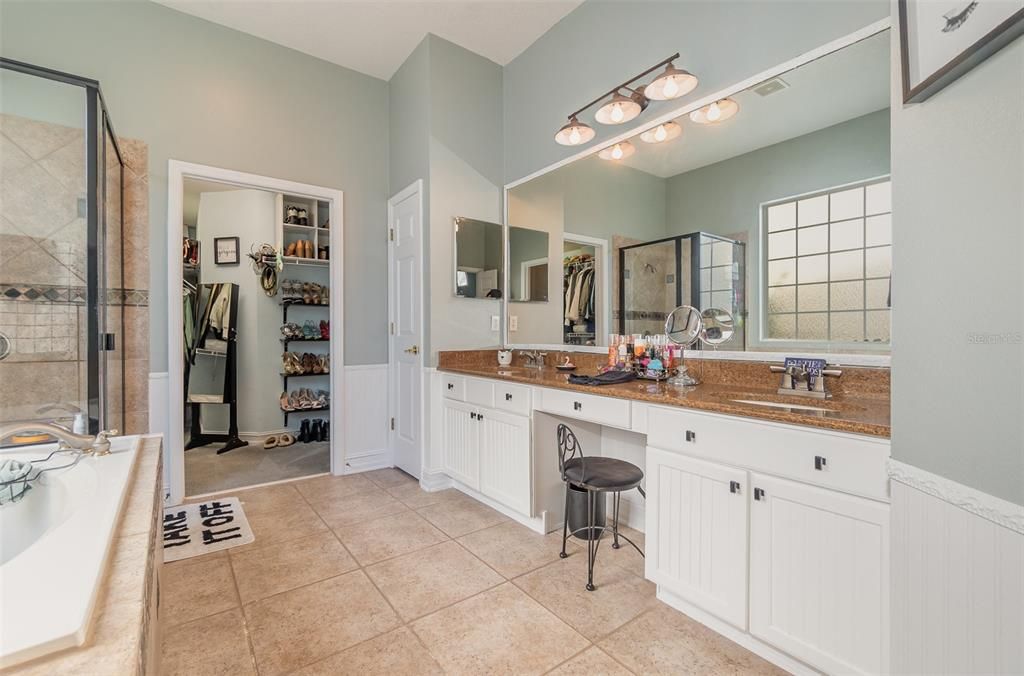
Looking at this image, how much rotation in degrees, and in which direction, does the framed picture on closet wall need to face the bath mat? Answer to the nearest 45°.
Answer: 0° — it already faces it

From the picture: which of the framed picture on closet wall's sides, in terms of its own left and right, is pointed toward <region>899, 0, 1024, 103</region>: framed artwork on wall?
front

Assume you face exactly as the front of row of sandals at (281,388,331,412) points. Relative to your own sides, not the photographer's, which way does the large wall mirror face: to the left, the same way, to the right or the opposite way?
to the right

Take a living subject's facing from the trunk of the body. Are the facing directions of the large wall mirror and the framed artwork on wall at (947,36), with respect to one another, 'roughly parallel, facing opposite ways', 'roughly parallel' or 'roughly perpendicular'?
roughly parallel

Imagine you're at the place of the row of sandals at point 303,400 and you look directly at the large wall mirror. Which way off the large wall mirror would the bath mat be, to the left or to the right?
right

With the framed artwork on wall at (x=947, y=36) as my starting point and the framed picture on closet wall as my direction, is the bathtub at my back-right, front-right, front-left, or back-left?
front-left

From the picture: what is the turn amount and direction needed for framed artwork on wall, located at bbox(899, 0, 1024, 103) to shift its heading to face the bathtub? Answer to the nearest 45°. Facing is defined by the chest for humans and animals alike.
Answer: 0° — it already faces it

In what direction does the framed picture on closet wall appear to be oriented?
toward the camera

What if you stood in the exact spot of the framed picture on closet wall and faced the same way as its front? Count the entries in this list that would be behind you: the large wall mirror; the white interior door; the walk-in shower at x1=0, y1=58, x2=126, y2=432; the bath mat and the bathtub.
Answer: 0

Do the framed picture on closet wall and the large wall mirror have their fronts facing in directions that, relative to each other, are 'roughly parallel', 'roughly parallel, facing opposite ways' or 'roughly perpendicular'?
roughly perpendicular

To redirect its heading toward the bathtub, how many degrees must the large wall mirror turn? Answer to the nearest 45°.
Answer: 0° — it already faces it

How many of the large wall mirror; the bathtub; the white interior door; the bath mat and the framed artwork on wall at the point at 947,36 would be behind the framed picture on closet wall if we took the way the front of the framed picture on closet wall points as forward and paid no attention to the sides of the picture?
0

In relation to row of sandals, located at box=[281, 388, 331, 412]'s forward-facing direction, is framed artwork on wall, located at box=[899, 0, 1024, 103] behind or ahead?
ahead

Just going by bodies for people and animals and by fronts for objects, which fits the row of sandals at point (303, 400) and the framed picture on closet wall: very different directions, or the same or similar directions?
same or similar directions

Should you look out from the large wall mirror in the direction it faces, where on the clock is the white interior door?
The white interior door is roughly at 2 o'clock from the large wall mirror.

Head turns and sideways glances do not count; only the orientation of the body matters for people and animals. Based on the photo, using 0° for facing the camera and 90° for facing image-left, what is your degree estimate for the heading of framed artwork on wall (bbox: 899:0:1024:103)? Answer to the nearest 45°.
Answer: approximately 45°

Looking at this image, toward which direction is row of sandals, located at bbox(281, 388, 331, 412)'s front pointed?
toward the camera

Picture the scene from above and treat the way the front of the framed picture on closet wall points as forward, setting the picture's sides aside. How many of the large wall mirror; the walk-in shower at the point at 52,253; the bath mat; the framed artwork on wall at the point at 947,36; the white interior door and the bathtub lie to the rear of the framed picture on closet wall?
0
